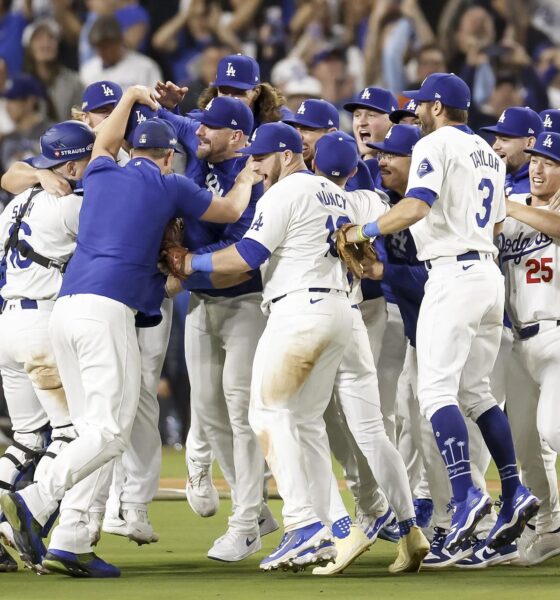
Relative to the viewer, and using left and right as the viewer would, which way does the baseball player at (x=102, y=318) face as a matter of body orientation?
facing away from the viewer and to the right of the viewer

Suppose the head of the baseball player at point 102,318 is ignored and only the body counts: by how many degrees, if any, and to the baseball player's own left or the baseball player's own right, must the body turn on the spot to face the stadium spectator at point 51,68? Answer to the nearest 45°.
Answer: approximately 45° to the baseball player's own left

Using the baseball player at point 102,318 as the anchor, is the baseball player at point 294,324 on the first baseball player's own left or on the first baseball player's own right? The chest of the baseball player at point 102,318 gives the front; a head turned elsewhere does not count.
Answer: on the first baseball player's own right

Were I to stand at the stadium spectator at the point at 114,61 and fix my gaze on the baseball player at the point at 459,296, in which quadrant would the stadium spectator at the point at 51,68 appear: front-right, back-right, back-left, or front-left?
back-right

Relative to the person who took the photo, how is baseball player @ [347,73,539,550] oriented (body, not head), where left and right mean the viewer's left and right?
facing away from the viewer and to the left of the viewer
